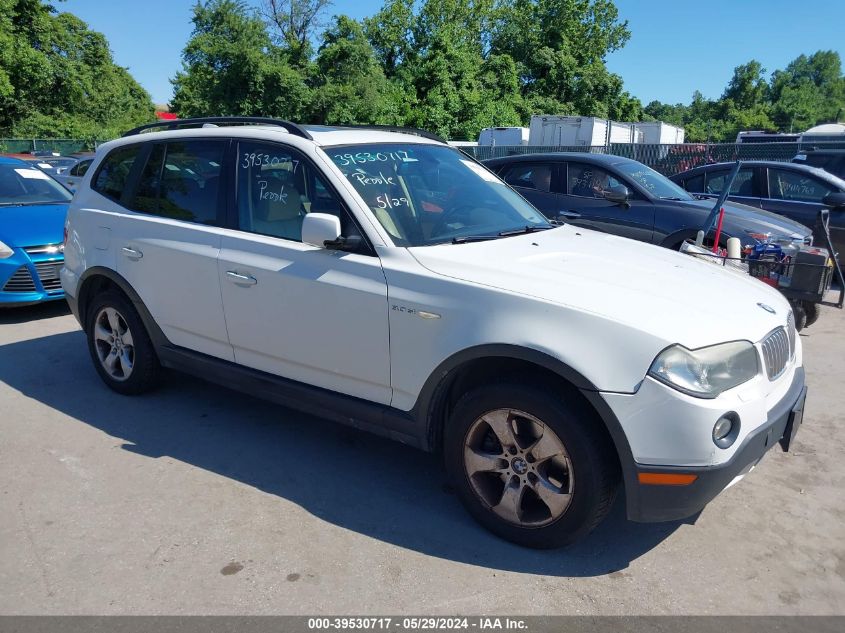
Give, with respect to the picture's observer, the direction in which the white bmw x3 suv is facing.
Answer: facing the viewer and to the right of the viewer

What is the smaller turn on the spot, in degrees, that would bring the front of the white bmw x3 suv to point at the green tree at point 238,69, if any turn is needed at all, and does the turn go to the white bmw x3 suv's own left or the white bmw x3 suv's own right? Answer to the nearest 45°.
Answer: approximately 135° to the white bmw x3 suv's own left

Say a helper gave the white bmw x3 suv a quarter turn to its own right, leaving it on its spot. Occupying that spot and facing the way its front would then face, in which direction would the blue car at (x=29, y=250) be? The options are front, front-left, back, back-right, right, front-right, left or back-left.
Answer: right

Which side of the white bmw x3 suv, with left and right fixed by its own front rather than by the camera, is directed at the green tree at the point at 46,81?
back

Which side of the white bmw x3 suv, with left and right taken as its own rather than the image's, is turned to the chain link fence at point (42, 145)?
back

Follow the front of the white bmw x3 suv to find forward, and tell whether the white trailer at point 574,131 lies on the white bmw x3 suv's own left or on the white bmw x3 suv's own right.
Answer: on the white bmw x3 suv's own left

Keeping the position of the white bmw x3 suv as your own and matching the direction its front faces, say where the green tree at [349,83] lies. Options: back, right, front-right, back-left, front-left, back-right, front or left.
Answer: back-left

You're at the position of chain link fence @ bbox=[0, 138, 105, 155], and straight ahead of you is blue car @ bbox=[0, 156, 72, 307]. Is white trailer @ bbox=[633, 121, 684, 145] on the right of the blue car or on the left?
left

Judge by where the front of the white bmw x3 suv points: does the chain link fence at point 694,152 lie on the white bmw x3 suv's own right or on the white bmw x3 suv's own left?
on the white bmw x3 suv's own left
